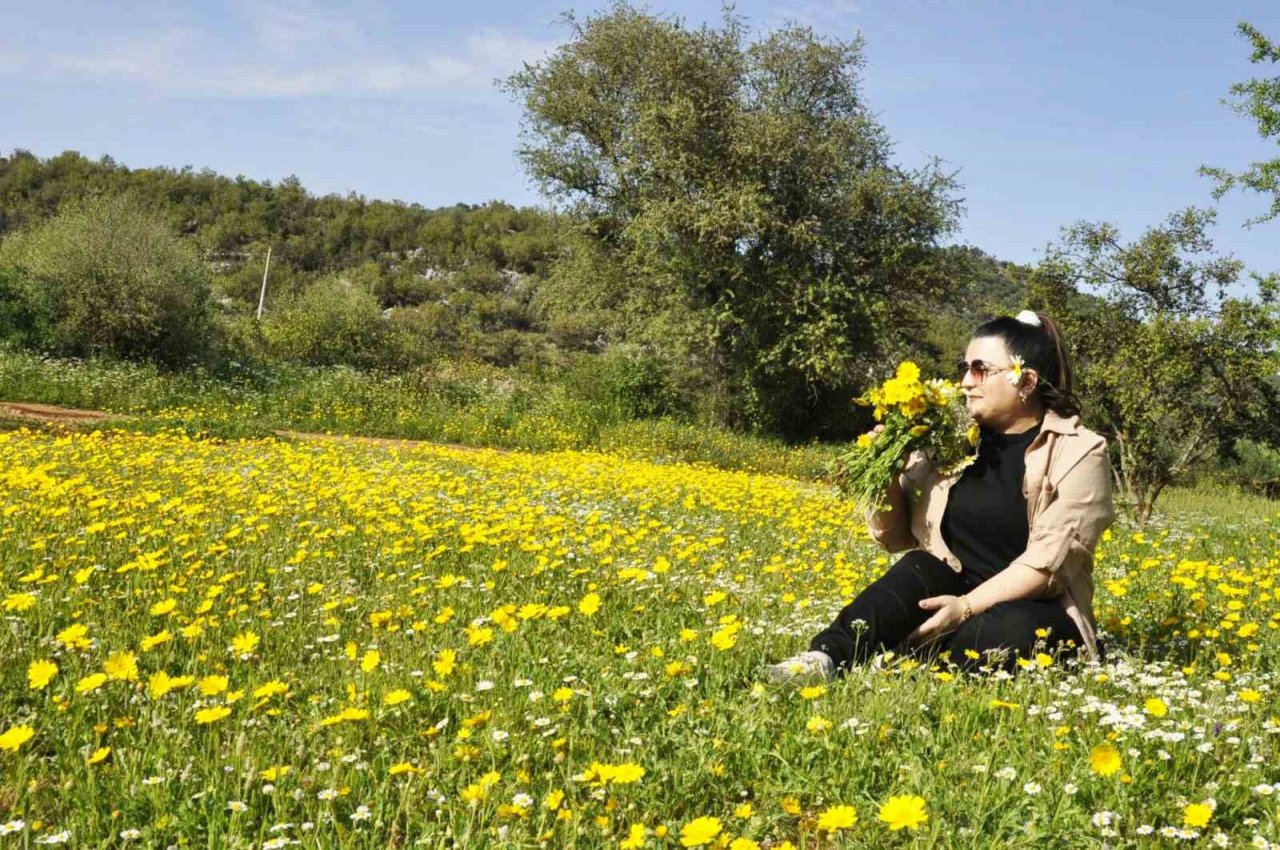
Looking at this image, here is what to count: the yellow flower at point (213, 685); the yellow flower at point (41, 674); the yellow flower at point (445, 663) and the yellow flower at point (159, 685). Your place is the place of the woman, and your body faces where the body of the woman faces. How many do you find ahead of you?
4

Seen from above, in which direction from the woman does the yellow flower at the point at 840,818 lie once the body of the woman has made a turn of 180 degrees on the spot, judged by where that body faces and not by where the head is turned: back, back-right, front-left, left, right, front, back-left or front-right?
back-right

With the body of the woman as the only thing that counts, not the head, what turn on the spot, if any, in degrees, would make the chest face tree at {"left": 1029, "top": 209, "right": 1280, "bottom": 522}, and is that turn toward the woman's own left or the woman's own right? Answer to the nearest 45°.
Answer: approximately 135° to the woman's own right

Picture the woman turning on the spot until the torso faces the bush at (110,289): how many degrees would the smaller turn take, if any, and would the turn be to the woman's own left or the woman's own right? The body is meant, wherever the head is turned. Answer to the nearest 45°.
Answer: approximately 90° to the woman's own right

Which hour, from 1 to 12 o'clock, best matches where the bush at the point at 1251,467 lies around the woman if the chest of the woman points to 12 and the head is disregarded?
The bush is roughly at 5 o'clock from the woman.

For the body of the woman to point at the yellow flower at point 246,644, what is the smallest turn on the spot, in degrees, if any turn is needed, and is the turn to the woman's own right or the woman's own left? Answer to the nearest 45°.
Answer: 0° — they already face it

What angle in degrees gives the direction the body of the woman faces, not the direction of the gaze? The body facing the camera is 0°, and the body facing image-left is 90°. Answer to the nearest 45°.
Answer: approximately 45°

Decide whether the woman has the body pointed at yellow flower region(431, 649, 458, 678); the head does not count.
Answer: yes

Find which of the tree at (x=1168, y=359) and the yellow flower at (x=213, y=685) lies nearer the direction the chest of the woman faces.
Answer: the yellow flower

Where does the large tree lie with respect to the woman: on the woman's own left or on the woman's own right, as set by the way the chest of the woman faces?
on the woman's own right

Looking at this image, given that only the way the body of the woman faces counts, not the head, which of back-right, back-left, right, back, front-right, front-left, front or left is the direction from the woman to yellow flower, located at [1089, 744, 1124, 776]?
front-left

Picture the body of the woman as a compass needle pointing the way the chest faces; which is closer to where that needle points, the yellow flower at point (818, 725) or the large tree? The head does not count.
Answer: the yellow flower

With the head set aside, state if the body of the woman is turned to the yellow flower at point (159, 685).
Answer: yes

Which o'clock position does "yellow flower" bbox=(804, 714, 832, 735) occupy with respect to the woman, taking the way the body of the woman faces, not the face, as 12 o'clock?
The yellow flower is roughly at 11 o'clock from the woman.

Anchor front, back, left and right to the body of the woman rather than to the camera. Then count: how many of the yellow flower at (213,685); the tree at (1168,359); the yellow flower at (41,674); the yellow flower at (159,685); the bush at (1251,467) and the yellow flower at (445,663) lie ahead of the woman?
4

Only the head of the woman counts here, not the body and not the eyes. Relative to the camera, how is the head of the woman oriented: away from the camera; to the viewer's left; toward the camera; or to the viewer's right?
to the viewer's left
